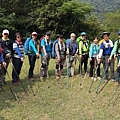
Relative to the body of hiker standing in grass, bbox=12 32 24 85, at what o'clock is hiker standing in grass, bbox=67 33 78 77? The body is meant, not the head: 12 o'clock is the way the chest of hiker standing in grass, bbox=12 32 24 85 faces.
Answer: hiker standing in grass, bbox=67 33 78 77 is roughly at 10 o'clock from hiker standing in grass, bbox=12 32 24 85.

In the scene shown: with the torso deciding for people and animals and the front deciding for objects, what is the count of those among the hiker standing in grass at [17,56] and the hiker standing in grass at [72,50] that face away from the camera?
0

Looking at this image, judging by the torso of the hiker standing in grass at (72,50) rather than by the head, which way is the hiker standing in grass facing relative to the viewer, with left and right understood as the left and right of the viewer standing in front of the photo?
facing the viewer

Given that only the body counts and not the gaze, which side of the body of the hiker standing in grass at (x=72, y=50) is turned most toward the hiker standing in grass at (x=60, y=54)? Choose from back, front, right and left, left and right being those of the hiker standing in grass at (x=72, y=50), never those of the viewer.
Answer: right

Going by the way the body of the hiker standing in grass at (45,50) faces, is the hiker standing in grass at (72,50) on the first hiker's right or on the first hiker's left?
on the first hiker's left

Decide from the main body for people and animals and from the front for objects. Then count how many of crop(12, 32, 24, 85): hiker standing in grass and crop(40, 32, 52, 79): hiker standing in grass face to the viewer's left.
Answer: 0

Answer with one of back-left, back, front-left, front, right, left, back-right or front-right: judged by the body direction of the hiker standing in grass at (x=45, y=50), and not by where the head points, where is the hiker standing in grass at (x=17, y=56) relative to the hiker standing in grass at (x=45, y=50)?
right

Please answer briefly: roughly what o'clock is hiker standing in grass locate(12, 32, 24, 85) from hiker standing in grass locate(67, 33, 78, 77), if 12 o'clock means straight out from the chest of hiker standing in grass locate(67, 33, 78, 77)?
hiker standing in grass locate(12, 32, 24, 85) is roughly at 2 o'clock from hiker standing in grass locate(67, 33, 78, 77).

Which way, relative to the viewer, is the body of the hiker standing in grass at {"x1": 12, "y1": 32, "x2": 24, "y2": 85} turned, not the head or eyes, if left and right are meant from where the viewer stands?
facing the viewer and to the right of the viewer

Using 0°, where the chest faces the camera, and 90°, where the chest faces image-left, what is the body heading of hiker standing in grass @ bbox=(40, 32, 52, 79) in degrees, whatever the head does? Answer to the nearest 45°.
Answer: approximately 315°

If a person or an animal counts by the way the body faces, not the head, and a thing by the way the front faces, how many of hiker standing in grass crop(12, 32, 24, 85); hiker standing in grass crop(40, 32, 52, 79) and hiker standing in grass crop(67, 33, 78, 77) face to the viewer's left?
0

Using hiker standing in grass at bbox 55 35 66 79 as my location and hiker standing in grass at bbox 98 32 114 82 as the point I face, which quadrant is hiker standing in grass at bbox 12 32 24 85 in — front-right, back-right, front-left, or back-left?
back-right
